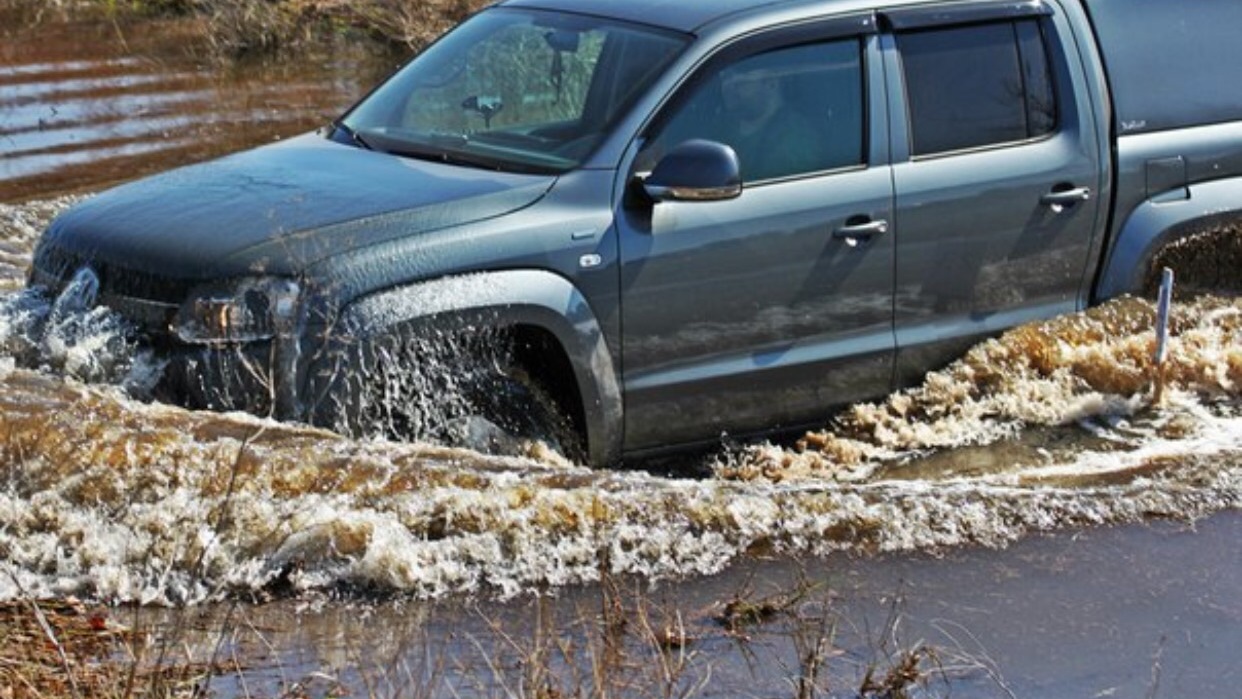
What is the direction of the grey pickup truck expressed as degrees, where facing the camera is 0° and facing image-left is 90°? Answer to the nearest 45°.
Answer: approximately 45°
